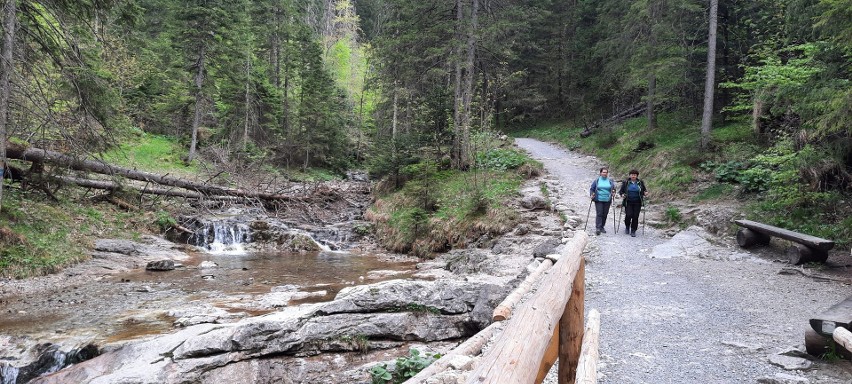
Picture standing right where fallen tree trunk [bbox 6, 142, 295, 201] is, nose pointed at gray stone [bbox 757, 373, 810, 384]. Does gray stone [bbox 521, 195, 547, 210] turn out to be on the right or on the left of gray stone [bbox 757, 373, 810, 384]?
left

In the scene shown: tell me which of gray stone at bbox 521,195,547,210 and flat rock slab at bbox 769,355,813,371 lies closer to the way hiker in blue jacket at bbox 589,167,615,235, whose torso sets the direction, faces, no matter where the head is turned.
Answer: the flat rock slab

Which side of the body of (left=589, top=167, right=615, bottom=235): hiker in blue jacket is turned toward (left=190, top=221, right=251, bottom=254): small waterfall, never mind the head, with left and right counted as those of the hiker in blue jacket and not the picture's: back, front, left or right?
right

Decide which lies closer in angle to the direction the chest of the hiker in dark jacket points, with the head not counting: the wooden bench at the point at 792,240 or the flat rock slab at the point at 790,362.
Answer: the flat rock slab

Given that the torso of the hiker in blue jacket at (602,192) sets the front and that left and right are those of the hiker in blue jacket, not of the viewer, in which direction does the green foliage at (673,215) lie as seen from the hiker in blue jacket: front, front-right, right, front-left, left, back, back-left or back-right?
back-left

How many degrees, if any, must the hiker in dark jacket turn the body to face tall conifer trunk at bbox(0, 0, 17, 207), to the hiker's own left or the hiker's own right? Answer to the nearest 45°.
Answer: approximately 45° to the hiker's own right

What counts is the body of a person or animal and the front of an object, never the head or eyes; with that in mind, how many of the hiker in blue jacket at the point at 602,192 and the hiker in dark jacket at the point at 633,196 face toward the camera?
2

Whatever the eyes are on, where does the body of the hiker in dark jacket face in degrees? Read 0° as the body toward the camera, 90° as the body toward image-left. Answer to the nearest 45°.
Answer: approximately 0°

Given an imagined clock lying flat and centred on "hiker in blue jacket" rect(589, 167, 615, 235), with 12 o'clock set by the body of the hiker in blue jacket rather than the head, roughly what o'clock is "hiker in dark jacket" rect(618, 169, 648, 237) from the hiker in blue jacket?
The hiker in dark jacket is roughly at 8 o'clock from the hiker in blue jacket.

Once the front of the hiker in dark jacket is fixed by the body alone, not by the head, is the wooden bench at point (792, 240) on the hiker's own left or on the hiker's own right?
on the hiker's own left

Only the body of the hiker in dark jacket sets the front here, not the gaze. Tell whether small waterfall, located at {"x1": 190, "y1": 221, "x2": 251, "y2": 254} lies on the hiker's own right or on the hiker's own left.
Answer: on the hiker's own right

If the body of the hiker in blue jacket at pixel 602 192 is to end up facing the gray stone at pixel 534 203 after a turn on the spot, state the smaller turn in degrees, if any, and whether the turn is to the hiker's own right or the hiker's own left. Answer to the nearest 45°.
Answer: approximately 135° to the hiker's own right

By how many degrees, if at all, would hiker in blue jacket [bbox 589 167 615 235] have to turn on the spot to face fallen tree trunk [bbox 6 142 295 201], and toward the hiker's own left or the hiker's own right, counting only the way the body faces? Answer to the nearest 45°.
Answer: approximately 90° to the hiker's own right

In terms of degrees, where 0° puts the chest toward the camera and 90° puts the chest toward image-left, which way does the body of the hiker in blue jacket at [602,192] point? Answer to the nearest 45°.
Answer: approximately 0°

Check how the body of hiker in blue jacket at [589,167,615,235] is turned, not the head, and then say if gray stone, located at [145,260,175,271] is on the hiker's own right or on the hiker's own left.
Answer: on the hiker's own right
